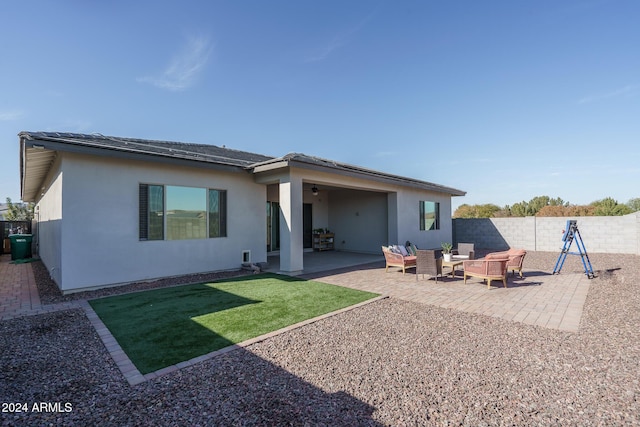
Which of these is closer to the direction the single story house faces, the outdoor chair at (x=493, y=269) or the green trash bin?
the green trash bin

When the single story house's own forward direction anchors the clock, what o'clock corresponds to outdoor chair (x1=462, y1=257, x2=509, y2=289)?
The outdoor chair is roughly at 5 o'clock from the single story house.

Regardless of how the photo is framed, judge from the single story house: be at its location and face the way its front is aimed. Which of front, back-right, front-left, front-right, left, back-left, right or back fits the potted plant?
back-right

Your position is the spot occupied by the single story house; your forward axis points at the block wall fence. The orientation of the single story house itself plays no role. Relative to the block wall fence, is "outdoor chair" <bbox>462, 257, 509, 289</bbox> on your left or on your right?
right

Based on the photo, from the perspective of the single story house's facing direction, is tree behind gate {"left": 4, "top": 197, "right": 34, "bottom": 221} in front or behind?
in front

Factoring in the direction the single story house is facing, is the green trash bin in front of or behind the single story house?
in front

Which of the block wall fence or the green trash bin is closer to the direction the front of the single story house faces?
the green trash bin

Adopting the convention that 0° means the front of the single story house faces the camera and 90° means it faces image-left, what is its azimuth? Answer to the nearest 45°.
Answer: approximately 135°
